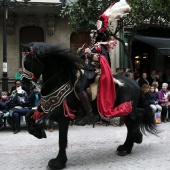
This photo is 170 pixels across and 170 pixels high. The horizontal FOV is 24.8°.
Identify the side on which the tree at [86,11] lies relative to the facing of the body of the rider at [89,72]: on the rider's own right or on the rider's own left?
on the rider's own right

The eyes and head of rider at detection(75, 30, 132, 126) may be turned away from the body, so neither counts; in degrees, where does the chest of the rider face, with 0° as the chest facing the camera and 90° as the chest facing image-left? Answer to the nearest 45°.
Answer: approximately 90°

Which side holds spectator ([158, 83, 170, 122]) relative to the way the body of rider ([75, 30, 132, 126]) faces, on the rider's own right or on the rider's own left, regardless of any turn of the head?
on the rider's own right

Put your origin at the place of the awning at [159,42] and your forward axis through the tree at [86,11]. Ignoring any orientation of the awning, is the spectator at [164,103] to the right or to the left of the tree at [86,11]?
left

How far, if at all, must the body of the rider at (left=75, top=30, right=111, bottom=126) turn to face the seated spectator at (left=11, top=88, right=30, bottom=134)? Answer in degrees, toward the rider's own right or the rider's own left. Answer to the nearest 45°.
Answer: approximately 45° to the rider's own right

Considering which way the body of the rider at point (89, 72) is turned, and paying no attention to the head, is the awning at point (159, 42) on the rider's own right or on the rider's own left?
on the rider's own right
